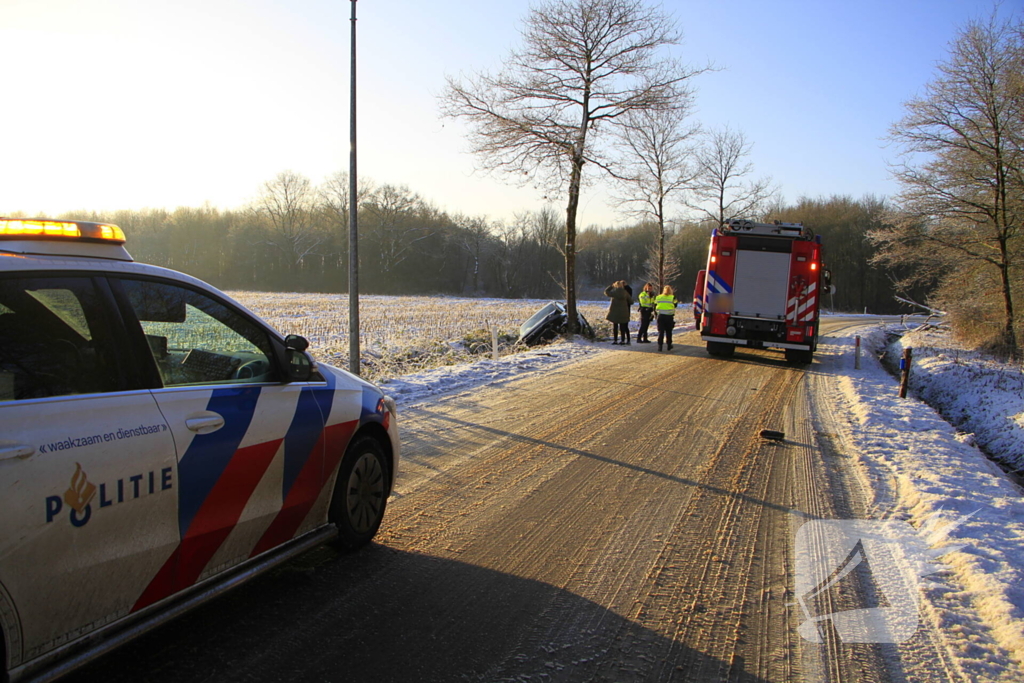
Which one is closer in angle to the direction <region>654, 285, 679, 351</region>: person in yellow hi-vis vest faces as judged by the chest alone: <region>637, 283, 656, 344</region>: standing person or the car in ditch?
the standing person

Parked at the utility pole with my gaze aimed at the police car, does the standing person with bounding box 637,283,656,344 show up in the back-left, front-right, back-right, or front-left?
back-left

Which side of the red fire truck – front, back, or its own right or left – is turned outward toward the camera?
back

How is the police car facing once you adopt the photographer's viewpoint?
facing away from the viewer and to the right of the viewer
